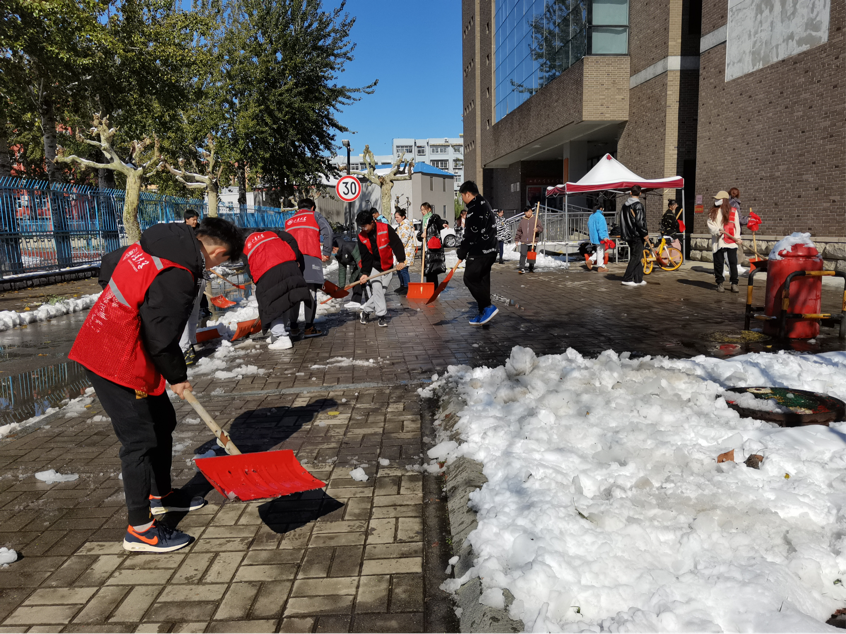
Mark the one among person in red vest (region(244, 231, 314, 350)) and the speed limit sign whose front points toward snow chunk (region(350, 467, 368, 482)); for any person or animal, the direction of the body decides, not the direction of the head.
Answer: the speed limit sign

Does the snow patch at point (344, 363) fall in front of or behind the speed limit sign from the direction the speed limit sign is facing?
in front
